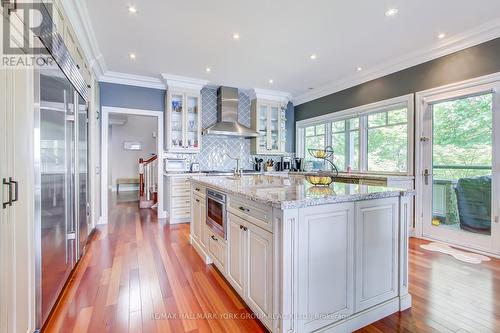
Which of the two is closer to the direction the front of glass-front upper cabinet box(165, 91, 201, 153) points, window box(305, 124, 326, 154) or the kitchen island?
the kitchen island

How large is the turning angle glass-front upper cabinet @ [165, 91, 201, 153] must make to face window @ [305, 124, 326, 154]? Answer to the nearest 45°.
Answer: approximately 90° to its left

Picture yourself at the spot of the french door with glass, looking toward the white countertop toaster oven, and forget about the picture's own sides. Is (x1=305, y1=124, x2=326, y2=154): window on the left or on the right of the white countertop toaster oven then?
right

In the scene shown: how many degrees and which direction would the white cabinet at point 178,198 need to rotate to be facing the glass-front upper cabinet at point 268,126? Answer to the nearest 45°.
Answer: approximately 90° to its left

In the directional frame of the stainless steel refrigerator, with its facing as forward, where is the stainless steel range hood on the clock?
The stainless steel range hood is roughly at 11 o'clock from the stainless steel refrigerator.

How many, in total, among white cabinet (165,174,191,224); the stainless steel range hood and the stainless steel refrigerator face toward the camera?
2

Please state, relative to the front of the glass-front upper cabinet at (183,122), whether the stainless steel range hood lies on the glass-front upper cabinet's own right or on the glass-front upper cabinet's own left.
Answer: on the glass-front upper cabinet's own left

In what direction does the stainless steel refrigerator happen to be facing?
to the viewer's right

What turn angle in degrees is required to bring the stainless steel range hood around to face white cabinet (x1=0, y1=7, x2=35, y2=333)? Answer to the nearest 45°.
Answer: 0° — it already faces it
